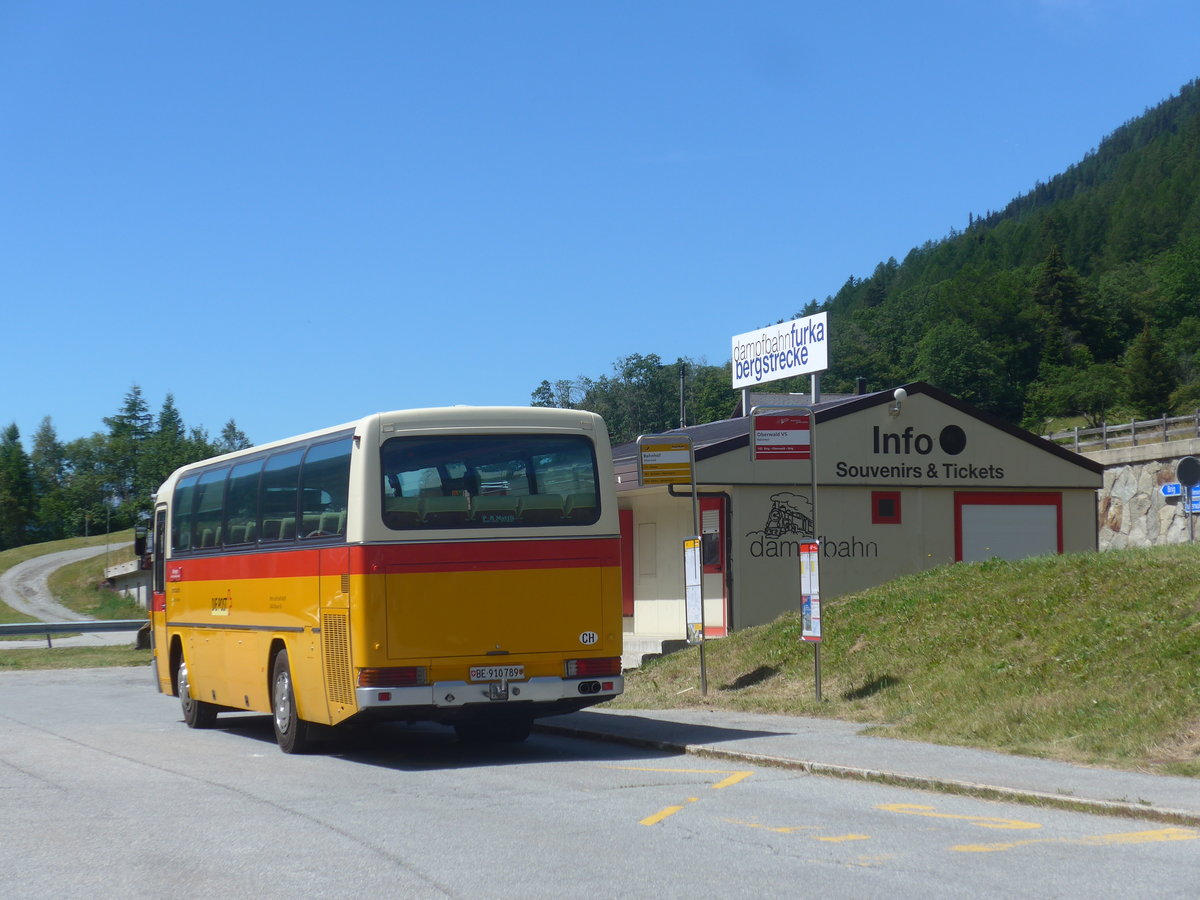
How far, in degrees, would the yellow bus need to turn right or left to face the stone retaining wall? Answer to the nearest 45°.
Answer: approximately 90° to its right

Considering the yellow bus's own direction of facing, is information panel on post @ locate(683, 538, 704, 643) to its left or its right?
on its right

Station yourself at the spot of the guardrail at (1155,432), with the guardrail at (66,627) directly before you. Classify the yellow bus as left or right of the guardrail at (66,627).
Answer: left

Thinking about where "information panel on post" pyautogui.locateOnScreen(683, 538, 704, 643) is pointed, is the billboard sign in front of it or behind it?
behind

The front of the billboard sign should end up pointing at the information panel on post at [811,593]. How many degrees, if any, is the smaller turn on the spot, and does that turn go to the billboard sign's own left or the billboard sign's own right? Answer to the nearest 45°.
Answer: approximately 45° to the billboard sign's own left

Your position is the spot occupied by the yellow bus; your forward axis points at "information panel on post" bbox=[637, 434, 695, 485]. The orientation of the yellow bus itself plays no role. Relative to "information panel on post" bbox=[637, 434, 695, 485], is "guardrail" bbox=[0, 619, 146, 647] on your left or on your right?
left

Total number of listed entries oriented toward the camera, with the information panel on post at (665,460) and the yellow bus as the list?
1

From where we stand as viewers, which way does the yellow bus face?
facing away from the viewer and to the left of the viewer

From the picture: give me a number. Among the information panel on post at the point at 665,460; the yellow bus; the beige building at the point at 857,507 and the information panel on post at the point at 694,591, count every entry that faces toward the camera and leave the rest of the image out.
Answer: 3
